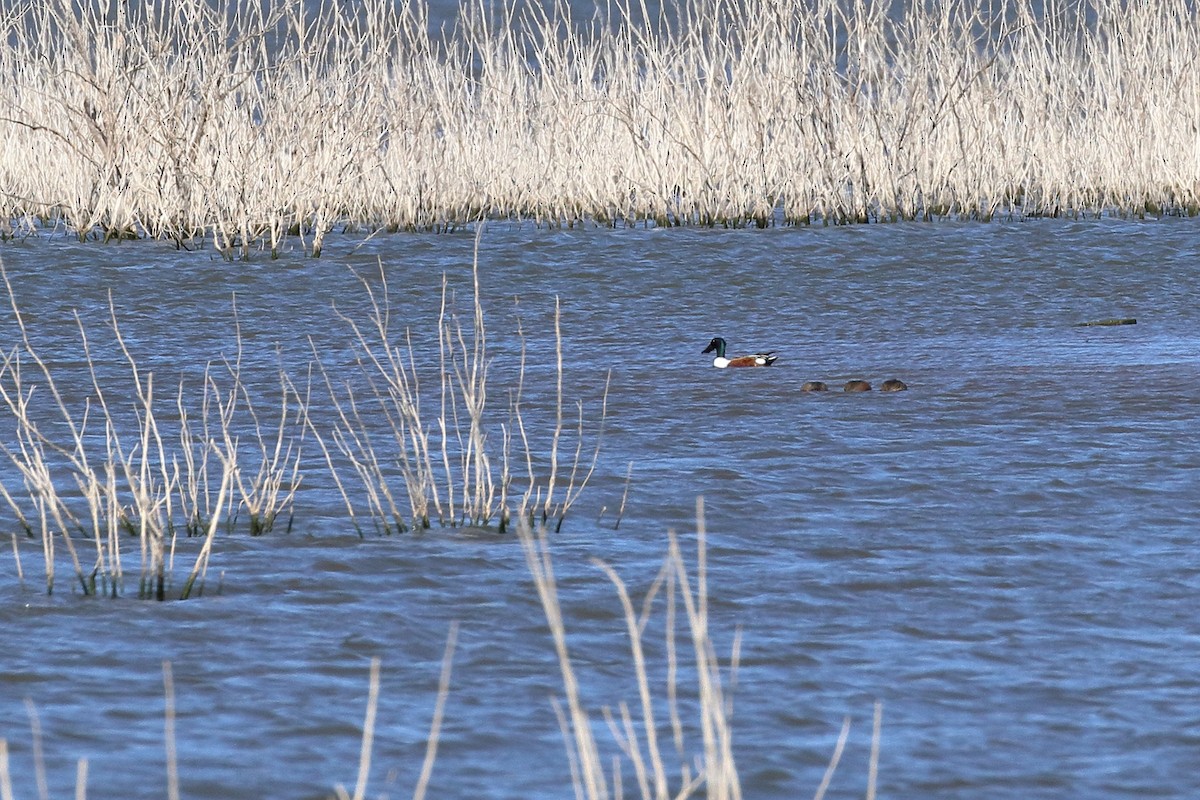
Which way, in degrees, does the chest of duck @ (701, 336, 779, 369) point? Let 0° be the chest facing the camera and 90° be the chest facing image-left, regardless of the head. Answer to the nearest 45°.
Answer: approximately 90°
